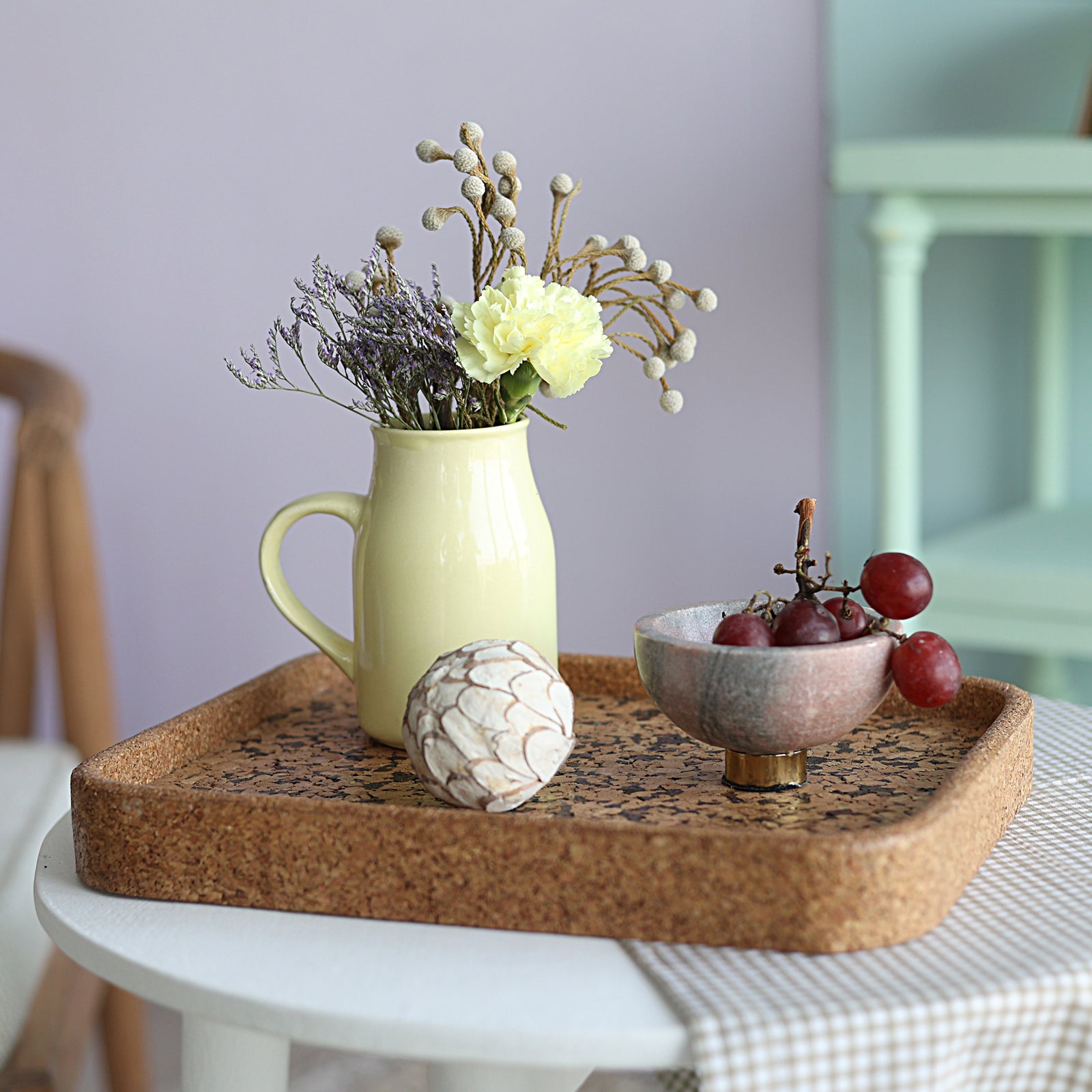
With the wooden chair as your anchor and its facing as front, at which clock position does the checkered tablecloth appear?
The checkered tablecloth is roughly at 10 o'clock from the wooden chair.

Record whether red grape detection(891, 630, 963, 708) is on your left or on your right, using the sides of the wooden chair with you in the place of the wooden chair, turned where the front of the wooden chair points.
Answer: on your left

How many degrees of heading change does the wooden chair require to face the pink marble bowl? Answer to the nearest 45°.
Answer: approximately 45° to its left

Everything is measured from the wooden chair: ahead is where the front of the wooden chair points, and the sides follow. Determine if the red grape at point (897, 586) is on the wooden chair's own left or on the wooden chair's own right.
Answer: on the wooden chair's own left

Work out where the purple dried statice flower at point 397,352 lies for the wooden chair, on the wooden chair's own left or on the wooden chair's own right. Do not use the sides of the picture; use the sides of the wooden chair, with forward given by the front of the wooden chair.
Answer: on the wooden chair's own left

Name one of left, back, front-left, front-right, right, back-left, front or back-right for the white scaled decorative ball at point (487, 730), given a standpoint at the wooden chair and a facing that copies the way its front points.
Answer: front-left

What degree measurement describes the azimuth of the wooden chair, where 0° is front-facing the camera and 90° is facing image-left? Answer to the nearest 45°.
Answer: approximately 45°
